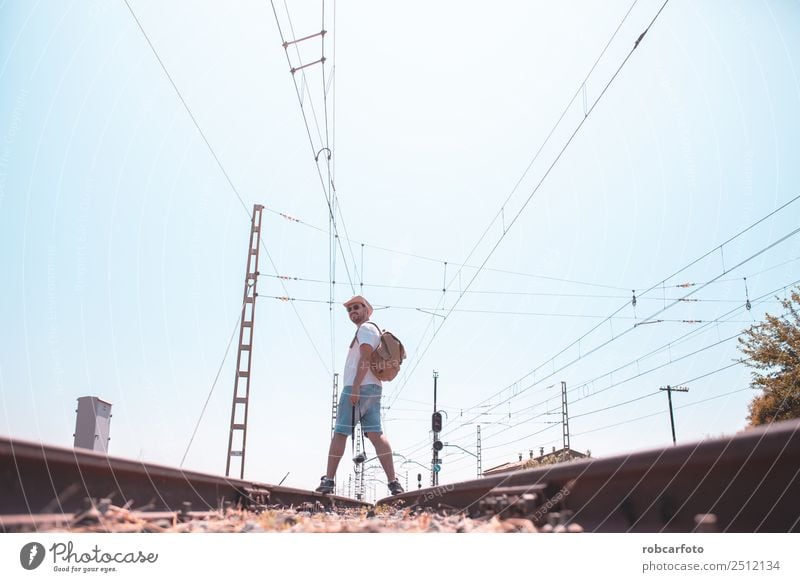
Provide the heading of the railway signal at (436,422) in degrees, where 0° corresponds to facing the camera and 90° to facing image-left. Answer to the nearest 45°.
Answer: approximately 0°

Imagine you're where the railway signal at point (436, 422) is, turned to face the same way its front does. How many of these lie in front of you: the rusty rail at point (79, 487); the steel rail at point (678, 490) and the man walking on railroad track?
3

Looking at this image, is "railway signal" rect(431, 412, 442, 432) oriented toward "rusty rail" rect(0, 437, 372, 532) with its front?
yes

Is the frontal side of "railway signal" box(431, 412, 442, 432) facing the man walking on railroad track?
yes

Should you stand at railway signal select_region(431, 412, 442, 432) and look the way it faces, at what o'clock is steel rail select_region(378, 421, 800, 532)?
The steel rail is roughly at 12 o'clock from the railway signal.
